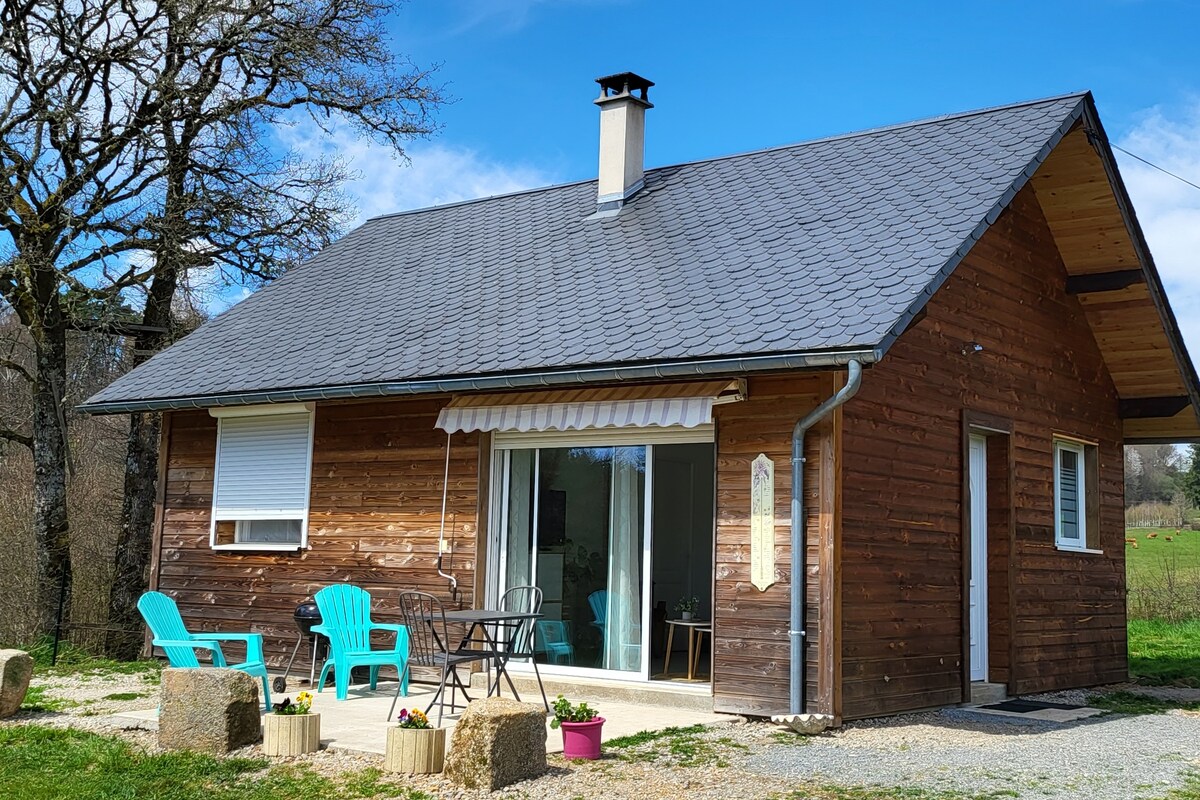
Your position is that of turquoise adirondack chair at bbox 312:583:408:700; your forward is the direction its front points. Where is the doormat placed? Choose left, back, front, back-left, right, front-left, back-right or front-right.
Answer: front-left

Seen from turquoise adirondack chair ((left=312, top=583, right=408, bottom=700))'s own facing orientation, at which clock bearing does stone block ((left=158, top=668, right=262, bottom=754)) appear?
The stone block is roughly at 2 o'clock from the turquoise adirondack chair.

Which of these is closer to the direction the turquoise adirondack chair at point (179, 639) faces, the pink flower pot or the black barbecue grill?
the pink flower pot

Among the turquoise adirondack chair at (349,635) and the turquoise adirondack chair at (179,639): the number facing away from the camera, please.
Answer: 0

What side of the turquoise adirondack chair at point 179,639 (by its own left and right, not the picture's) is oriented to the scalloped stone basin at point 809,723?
front

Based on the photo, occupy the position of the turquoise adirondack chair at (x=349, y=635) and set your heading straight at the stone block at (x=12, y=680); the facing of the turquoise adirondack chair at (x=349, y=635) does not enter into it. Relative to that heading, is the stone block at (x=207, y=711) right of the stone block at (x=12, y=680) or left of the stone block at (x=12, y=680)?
left

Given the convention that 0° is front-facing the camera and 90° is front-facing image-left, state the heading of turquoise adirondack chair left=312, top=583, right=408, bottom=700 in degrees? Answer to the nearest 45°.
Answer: approximately 315°

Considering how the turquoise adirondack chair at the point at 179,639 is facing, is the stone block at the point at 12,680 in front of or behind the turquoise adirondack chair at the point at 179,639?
behind

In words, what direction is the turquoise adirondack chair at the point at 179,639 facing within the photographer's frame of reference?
facing the viewer and to the right of the viewer

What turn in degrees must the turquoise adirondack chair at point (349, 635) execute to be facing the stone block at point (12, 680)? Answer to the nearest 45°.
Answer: approximately 135° to its right

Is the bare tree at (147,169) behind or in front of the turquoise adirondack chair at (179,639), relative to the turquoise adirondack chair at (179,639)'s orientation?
behind

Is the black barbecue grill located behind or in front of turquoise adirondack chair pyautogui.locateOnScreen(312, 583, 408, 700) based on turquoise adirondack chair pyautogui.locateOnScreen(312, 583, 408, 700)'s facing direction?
behind
